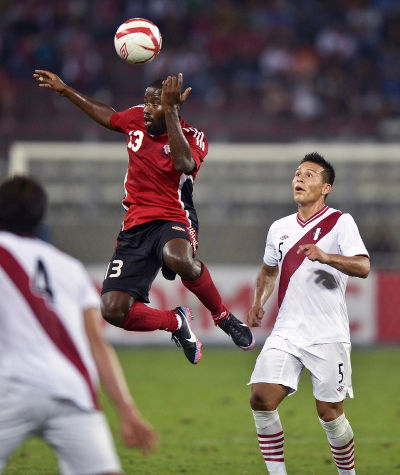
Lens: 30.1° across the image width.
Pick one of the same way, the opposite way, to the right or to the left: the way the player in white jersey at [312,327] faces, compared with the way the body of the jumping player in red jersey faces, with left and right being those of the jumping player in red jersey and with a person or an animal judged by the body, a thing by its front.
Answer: the same way

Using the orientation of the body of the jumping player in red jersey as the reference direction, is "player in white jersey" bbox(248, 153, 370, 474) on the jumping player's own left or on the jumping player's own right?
on the jumping player's own left

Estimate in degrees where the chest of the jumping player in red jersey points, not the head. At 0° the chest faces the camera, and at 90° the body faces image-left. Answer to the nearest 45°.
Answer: approximately 45°

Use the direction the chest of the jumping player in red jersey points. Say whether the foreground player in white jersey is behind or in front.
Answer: in front

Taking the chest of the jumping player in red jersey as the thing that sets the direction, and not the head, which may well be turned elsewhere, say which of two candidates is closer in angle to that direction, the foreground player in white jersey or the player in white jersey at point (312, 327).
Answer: the foreground player in white jersey

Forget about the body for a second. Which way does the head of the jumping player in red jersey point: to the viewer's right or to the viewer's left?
to the viewer's left

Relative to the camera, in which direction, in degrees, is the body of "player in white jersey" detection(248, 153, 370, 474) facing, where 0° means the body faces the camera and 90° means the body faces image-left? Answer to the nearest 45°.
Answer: approximately 45°

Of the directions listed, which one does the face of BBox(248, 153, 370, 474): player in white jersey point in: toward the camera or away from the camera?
toward the camera

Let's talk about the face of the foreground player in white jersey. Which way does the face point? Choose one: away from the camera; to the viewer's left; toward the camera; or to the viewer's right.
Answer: away from the camera

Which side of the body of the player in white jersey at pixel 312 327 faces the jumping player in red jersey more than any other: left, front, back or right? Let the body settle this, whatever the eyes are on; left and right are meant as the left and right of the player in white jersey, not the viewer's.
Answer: right
